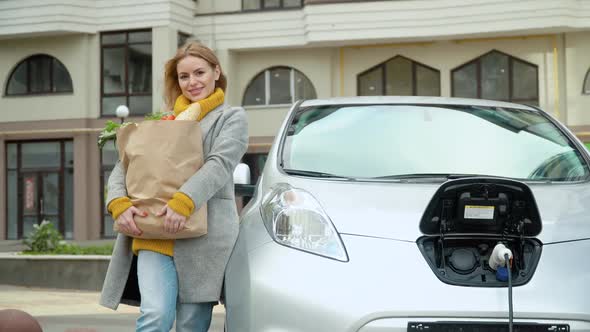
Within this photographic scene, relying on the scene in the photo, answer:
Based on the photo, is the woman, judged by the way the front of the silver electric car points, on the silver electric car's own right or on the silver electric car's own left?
on the silver electric car's own right

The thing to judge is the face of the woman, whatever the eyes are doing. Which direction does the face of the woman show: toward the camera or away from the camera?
toward the camera

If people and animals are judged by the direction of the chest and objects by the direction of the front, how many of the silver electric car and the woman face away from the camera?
0

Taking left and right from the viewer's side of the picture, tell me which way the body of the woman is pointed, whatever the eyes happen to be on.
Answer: facing the viewer and to the left of the viewer

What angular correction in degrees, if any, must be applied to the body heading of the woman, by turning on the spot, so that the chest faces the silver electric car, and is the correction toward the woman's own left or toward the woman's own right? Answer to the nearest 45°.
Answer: approximately 90° to the woman's own left

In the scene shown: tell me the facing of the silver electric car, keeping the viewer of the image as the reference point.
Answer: facing the viewer
